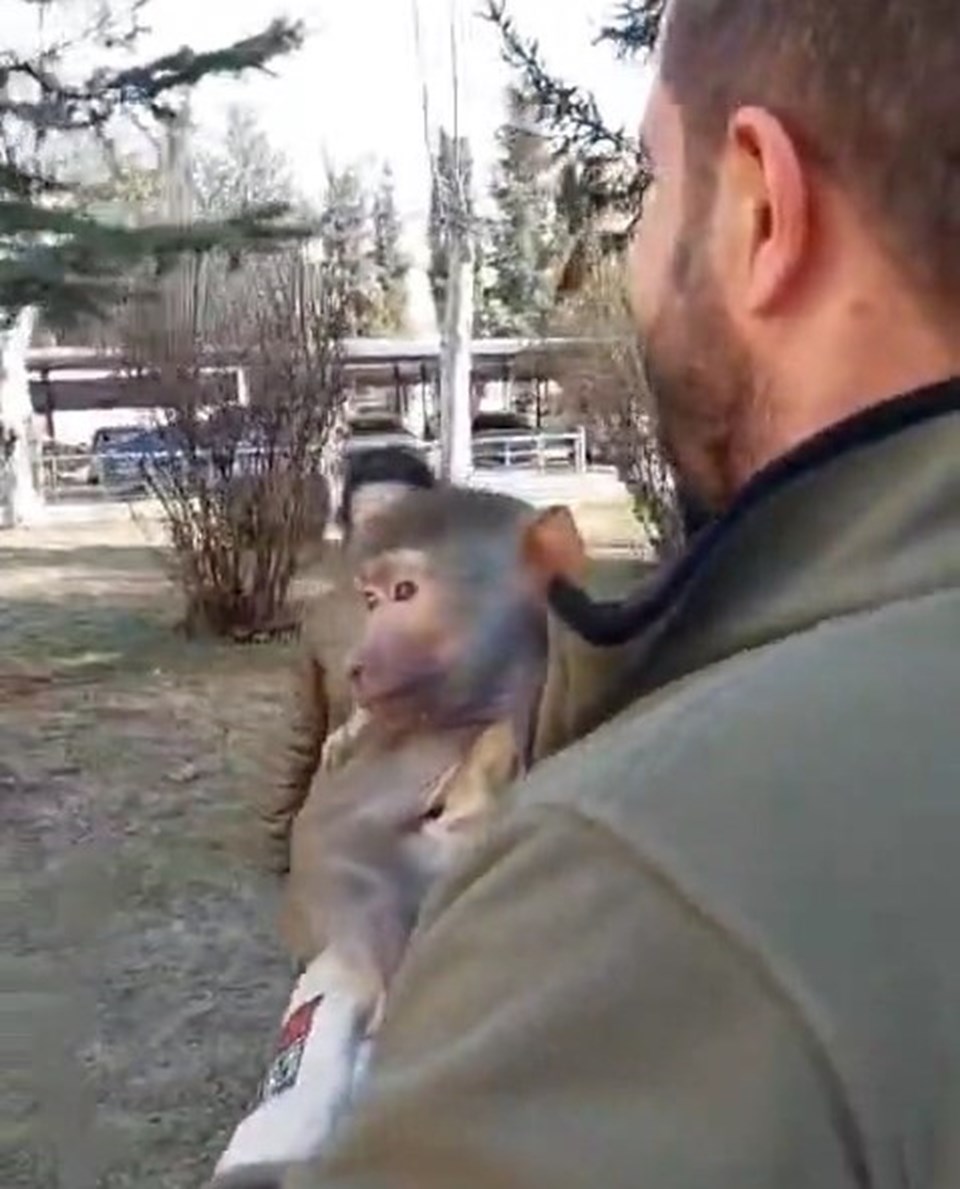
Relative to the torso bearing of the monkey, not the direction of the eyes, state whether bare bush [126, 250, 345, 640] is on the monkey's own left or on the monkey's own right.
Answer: on the monkey's own right

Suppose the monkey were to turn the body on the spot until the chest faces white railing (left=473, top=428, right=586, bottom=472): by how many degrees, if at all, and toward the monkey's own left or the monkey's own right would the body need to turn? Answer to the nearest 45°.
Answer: approximately 135° to the monkey's own right

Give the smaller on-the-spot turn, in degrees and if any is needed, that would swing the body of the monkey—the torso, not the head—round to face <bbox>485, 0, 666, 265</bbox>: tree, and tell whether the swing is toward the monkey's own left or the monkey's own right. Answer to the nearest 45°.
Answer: approximately 135° to the monkey's own right

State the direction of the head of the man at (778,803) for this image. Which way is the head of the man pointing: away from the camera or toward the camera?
away from the camera

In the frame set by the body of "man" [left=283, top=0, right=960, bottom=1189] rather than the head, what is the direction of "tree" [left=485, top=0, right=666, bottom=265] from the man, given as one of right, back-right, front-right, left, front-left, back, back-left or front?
front-right

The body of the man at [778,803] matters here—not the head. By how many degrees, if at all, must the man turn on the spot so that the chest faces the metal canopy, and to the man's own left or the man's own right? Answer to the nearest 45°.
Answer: approximately 45° to the man's own right

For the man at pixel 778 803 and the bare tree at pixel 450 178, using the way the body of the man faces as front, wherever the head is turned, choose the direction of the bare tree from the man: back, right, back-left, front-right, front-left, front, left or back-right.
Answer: front-right

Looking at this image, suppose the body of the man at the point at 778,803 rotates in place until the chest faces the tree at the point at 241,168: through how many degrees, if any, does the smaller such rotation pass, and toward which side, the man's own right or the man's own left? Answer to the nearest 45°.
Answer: approximately 45° to the man's own right

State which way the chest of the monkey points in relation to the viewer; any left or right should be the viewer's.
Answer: facing the viewer and to the left of the viewer

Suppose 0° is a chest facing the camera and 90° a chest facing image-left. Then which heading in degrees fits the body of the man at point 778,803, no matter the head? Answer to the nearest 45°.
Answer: approximately 135°

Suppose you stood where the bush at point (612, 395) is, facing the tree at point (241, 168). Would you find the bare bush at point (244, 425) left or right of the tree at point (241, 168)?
left

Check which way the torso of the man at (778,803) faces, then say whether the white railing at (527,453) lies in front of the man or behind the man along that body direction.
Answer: in front

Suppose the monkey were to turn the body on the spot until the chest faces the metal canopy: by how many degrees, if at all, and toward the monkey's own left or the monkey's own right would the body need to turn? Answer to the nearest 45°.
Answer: approximately 135° to the monkey's own right
